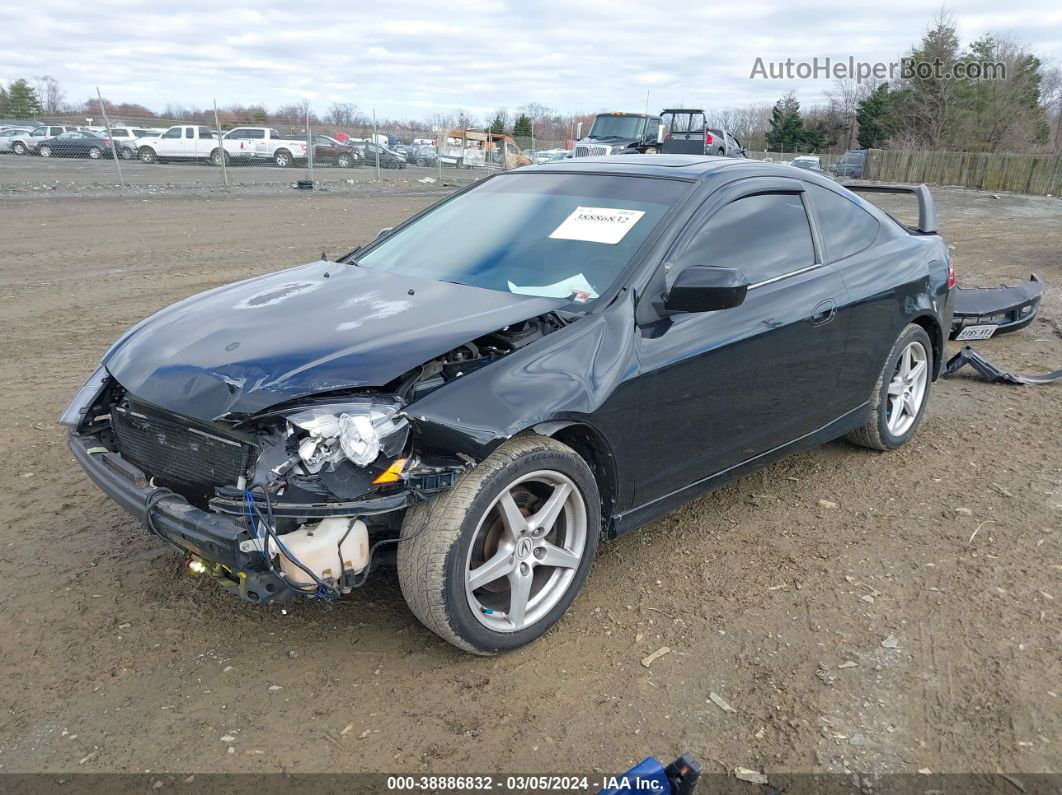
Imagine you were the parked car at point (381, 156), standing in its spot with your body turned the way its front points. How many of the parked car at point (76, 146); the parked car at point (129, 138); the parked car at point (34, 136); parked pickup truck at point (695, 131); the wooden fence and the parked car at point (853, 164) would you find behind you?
3

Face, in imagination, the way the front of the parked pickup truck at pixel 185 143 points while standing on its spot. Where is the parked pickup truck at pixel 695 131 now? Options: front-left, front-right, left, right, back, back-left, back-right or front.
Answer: back-left

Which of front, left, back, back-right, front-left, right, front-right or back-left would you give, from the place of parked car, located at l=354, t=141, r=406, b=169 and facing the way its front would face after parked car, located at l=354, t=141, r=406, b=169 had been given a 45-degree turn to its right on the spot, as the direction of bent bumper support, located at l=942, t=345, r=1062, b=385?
front-right

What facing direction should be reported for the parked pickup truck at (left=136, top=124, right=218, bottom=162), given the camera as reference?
facing to the left of the viewer

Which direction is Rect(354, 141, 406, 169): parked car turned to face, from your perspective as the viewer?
facing to the right of the viewer
